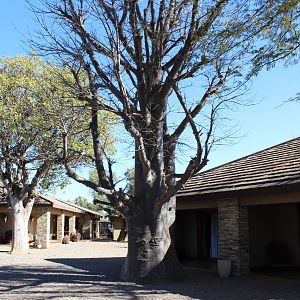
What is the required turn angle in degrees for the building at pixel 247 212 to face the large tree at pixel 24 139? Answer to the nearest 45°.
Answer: approximately 90° to its right

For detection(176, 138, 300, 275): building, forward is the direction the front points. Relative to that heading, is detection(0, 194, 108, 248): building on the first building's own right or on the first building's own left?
on the first building's own right

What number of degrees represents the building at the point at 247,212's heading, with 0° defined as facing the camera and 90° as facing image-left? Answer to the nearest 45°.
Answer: approximately 45°

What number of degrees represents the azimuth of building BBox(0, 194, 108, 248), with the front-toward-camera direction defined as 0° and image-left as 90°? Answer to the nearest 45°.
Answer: approximately 315°

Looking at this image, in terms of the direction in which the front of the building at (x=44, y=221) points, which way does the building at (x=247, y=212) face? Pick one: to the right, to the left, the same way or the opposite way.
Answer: to the right
